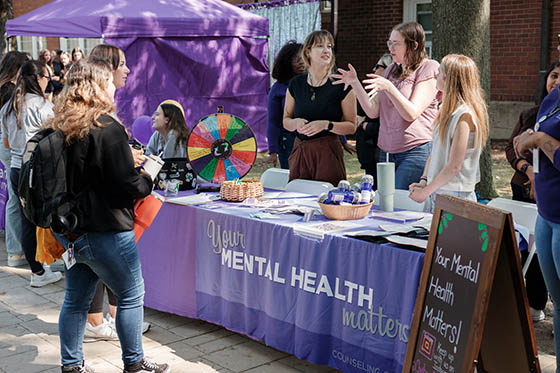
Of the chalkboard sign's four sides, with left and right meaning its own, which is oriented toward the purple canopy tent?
right

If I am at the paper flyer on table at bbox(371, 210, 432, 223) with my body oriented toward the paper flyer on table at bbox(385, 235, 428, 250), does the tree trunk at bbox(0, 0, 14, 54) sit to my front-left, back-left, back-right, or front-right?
back-right

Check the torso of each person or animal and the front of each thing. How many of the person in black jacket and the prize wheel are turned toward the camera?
1

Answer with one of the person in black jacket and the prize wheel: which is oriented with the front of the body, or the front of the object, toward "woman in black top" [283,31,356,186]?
the person in black jacket

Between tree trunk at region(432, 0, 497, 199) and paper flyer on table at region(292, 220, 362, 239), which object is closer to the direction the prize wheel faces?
the paper flyer on table

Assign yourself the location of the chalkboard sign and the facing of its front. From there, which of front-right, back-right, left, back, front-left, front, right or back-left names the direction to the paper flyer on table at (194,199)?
right

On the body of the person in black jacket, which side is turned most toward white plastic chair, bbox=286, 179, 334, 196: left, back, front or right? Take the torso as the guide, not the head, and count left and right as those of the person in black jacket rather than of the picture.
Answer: front

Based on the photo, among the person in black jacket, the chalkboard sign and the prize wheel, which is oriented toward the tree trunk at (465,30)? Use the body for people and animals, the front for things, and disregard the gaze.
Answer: the person in black jacket

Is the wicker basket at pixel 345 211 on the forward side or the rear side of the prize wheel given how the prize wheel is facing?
on the forward side

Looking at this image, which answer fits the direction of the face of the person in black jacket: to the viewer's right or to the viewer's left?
to the viewer's right

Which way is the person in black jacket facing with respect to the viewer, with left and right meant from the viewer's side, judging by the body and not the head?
facing away from the viewer and to the right of the viewer

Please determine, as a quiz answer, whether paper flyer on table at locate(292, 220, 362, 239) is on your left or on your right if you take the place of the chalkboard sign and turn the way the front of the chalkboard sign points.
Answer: on your right

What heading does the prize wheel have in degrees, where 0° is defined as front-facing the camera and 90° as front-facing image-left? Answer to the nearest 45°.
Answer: approximately 0°

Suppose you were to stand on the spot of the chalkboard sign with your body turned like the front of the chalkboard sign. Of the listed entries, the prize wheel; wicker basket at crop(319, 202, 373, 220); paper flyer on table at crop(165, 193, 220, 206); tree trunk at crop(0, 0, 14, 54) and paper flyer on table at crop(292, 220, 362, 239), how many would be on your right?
5
